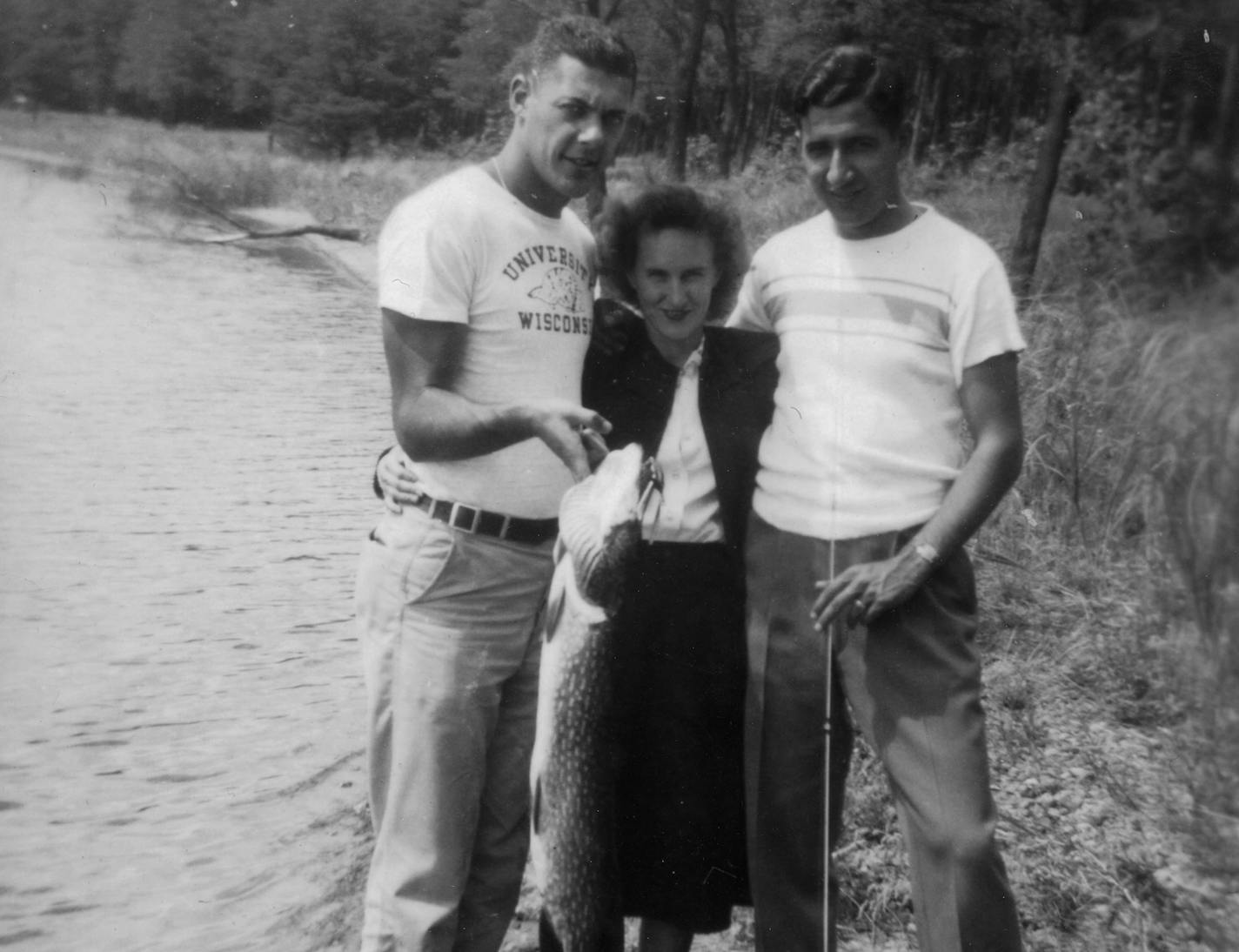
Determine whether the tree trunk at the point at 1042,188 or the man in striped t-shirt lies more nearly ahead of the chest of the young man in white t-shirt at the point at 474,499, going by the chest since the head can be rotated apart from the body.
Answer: the man in striped t-shirt

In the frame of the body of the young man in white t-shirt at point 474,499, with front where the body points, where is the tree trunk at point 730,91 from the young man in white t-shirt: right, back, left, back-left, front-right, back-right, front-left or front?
back-left

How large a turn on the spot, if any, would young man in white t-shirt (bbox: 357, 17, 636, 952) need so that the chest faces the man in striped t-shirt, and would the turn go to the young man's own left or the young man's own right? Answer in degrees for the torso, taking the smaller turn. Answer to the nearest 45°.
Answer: approximately 45° to the young man's own left

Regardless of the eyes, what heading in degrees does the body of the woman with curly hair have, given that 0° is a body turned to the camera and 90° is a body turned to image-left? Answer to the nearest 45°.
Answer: approximately 0°

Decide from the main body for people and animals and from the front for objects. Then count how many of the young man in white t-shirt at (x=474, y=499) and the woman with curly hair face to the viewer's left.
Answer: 0

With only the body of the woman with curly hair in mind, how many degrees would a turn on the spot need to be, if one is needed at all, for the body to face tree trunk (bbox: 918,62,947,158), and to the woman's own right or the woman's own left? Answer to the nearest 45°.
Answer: approximately 180°

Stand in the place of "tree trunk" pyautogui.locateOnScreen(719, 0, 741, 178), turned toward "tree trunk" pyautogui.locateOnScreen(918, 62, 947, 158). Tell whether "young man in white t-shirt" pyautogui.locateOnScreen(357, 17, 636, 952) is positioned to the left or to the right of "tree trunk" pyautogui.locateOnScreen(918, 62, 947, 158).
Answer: right

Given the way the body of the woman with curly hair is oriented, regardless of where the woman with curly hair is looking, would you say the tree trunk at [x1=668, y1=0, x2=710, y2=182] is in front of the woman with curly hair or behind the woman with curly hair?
behind

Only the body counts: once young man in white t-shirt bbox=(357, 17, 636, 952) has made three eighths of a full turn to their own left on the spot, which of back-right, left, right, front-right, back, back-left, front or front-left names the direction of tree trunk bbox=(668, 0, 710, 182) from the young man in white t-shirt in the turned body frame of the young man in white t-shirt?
front

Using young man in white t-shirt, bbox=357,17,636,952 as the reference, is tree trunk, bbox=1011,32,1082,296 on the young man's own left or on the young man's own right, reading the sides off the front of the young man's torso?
on the young man's own left

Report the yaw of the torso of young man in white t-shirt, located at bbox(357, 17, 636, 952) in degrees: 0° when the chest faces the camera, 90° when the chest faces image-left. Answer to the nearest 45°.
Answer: approximately 315°
